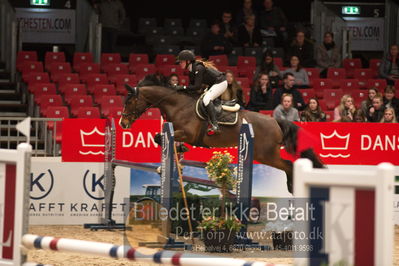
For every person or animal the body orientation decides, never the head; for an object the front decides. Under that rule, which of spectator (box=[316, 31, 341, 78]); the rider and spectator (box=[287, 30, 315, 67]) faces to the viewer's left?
the rider

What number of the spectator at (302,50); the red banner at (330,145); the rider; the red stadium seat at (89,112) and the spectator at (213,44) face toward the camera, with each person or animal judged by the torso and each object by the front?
4

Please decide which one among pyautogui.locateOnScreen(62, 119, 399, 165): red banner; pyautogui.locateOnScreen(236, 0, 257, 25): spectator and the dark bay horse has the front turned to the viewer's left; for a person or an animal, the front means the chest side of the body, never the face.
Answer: the dark bay horse

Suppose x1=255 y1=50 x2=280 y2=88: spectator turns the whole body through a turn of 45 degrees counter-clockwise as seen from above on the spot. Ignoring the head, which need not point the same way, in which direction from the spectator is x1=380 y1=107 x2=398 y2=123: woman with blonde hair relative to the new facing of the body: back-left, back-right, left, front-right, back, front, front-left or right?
front-left

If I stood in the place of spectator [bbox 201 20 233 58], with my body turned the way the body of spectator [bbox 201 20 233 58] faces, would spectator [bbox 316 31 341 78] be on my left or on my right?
on my left

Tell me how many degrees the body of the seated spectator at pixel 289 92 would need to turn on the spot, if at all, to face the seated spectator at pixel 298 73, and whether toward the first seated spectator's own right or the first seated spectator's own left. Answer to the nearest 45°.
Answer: approximately 180°

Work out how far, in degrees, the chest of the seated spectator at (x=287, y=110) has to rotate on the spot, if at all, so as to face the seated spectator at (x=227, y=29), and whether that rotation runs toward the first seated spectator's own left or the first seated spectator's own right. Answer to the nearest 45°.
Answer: approximately 180°

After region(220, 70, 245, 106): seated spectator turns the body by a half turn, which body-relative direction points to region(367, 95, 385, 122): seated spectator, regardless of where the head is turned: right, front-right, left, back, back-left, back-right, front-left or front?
front-right

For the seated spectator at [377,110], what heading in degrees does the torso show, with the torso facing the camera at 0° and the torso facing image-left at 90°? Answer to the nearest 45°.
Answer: approximately 45°

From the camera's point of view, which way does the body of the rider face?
to the viewer's left

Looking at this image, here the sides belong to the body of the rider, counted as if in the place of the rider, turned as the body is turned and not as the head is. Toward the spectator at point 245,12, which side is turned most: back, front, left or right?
right

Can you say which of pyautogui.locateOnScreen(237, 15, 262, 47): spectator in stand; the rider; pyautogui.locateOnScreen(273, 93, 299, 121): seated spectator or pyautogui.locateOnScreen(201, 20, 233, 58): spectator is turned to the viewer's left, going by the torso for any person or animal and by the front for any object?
the rider

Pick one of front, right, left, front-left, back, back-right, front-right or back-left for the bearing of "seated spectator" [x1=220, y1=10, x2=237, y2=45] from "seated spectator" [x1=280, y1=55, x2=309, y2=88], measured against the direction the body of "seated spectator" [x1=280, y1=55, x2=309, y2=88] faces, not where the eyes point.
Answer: right

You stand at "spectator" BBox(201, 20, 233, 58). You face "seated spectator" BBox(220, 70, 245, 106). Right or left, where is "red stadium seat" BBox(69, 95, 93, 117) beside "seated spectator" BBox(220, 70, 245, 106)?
right
